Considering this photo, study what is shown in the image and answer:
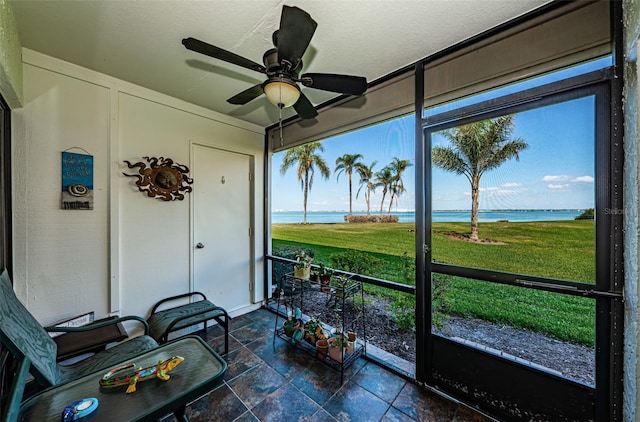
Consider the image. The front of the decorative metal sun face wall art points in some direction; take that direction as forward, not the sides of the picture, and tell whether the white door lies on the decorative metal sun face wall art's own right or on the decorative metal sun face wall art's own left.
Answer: on the decorative metal sun face wall art's own left

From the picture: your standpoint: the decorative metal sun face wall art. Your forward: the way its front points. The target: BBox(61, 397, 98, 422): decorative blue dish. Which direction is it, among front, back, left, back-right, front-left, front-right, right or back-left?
front

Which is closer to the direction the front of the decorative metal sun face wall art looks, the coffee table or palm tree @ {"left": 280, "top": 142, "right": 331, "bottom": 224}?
the coffee table

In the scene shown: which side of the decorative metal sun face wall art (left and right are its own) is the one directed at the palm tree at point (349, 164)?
left

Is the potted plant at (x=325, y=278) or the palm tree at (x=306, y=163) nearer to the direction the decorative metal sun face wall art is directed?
the potted plant

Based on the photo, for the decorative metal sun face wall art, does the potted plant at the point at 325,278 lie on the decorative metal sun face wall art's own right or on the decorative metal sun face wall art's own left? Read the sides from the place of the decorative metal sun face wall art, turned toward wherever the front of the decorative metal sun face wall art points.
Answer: on the decorative metal sun face wall art's own left

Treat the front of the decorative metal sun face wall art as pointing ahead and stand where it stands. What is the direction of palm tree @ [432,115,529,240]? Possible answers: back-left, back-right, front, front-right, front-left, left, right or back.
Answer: front-left

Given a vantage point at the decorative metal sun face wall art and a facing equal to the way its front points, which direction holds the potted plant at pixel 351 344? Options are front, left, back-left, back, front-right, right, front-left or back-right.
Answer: front-left

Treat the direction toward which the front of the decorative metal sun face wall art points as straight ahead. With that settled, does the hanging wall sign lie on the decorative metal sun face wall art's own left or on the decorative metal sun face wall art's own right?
on the decorative metal sun face wall art's own right

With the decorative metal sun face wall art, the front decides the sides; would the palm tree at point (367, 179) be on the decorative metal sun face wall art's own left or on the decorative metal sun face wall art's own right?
on the decorative metal sun face wall art's own left

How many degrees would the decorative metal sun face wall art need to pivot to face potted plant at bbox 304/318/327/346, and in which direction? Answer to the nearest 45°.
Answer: approximately 45° to its left

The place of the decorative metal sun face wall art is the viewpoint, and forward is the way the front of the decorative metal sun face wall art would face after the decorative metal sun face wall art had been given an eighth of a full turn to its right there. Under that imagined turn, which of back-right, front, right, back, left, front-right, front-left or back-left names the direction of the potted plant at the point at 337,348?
left

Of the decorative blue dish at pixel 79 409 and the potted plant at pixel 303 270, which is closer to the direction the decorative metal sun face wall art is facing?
the decorative blue dish

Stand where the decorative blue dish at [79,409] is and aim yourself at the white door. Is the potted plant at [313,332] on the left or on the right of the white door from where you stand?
right

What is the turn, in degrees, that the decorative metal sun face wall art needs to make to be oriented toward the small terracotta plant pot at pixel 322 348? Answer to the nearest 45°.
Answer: approximately 45° to its left

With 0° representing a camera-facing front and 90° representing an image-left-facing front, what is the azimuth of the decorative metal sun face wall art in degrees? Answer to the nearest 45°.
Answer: approximately 0°

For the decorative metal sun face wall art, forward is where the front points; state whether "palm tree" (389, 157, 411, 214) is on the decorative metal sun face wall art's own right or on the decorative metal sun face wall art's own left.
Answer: on the decorative metal sun face wall art's own left

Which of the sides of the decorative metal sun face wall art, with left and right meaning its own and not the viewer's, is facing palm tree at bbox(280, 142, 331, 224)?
left
